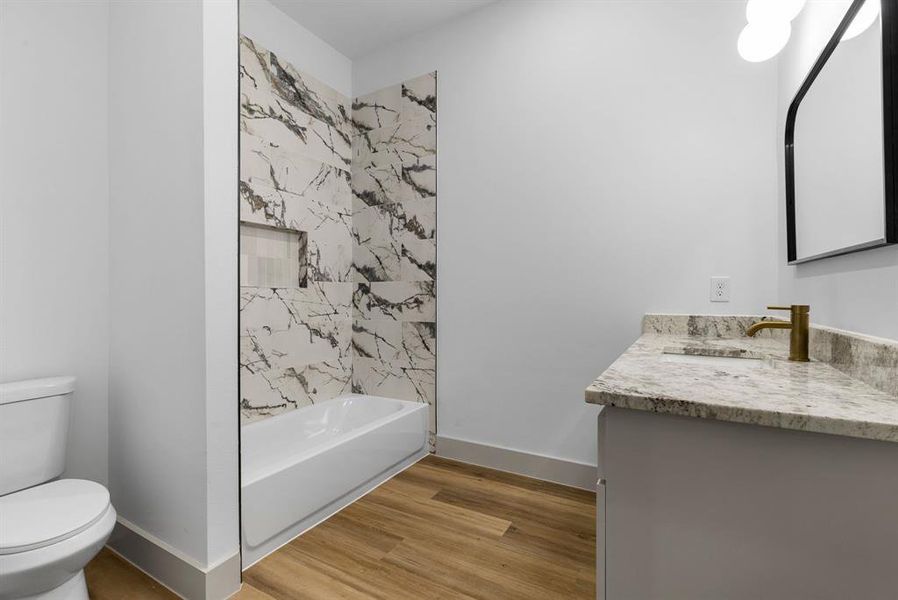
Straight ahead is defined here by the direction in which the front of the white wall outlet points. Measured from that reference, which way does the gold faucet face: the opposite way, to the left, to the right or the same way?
to the right

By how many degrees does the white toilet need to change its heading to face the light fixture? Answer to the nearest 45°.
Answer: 0° — it already faces it

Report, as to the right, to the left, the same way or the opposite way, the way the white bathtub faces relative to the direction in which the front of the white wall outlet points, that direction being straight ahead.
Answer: to the left

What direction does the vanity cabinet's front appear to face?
to the viewer's left

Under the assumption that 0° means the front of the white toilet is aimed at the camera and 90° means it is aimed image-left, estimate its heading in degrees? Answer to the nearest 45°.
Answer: approximately 315°

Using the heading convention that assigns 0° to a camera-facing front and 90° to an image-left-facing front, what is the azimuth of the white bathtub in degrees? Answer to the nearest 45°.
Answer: approximately 315°

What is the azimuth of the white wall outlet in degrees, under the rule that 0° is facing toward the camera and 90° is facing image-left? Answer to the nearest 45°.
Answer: approximately 0°

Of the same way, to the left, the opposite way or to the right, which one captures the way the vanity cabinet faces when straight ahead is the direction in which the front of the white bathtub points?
the opposite way

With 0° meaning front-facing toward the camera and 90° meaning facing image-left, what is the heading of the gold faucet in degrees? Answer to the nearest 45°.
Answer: approximately 90°
